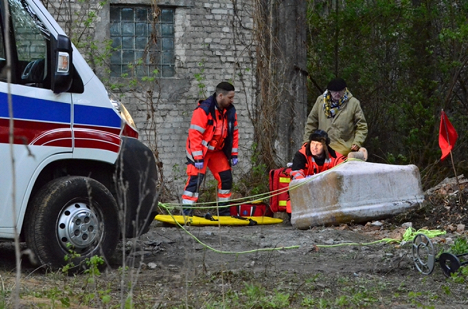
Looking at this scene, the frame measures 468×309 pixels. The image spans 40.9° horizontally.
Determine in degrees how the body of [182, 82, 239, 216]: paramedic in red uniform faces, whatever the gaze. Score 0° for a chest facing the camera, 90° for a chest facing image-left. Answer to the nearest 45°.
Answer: approximately 315°

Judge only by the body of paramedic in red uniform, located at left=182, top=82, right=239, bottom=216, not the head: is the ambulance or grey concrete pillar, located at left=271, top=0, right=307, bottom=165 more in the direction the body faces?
the ambulance

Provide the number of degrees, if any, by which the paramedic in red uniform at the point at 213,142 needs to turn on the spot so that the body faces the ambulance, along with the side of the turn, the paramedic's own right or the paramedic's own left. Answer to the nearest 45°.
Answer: approximately 45° to the paramedic's own right

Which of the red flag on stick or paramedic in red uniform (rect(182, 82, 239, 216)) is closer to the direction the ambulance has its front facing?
the red flag on stick

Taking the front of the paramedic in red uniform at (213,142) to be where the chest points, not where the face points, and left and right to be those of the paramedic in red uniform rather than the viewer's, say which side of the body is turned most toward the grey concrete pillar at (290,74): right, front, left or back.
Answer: left

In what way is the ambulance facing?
to the viewer's right

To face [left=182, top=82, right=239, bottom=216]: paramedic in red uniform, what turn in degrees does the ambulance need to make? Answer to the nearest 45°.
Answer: approximately 45° to its left
